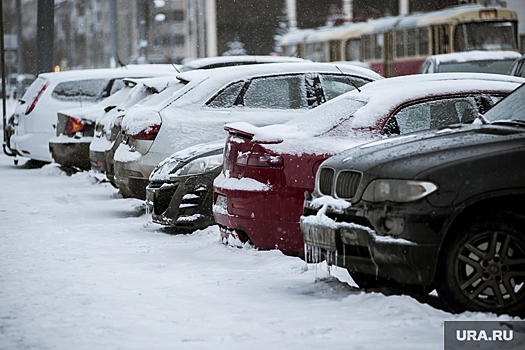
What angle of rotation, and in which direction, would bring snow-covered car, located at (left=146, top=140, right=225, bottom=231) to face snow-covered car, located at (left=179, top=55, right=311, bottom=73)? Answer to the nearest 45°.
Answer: approximately 135° to its right

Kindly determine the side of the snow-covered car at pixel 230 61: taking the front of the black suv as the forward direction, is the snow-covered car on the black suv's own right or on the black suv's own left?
on the black suv's own right

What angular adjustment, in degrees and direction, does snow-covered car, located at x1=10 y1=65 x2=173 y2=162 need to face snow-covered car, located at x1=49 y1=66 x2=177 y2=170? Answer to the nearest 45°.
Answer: approximately 135° to its right

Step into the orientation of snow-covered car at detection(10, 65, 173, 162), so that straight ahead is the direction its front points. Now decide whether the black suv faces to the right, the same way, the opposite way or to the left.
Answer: the opposite way

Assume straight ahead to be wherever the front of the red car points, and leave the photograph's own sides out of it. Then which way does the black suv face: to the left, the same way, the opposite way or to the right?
the opposite way

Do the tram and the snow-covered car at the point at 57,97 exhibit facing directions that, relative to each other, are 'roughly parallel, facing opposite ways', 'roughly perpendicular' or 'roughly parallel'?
roughly perpendicular

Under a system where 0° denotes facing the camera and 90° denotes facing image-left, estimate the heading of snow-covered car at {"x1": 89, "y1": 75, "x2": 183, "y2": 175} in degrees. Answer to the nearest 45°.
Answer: approximately 225°

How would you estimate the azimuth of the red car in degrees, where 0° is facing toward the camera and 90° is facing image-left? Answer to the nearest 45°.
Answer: approximately 225°

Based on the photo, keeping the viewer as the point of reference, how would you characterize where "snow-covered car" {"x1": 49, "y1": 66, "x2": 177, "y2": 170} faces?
facing away from the viewer and to the right of the viewer

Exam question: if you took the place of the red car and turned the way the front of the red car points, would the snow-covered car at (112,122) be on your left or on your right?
on your left

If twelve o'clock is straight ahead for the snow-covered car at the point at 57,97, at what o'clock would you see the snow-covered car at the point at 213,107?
the snow-covered car at the point at 213,107 is roughly at 4 o'clock from the snow-covered car at the point at 57,97.

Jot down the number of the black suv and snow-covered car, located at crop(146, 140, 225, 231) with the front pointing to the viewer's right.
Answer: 0

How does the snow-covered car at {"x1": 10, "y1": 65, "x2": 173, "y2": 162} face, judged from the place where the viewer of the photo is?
facing away from the viewer and to the right of the viewer
